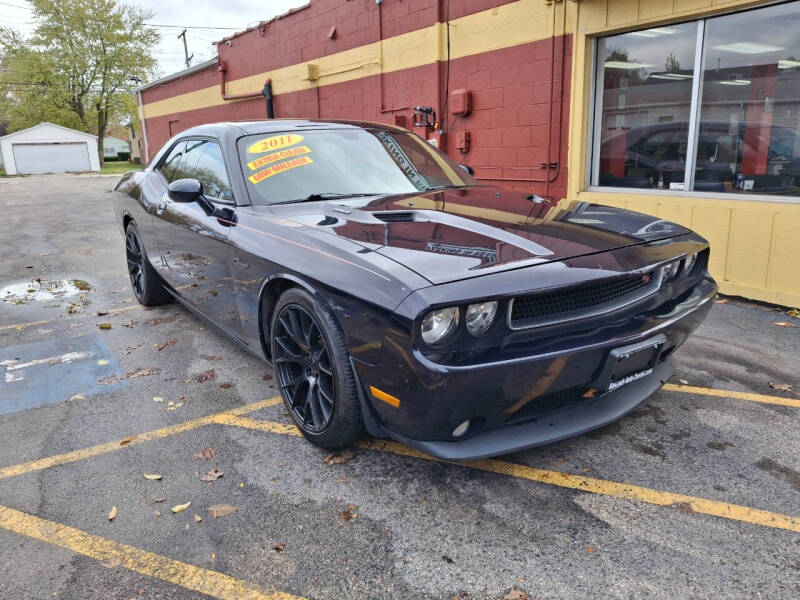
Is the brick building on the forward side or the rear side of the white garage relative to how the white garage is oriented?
on the forward side

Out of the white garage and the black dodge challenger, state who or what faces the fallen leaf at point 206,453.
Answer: the white garage

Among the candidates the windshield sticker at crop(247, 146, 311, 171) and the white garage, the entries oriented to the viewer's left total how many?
0

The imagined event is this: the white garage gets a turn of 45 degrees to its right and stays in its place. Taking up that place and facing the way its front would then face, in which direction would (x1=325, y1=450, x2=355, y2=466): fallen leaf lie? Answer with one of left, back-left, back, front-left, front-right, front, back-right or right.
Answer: front-left

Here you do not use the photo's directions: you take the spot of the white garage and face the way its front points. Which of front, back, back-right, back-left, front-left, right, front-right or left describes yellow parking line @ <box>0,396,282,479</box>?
front

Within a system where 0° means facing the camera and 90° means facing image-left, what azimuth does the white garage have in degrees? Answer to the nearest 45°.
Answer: approximately 0°

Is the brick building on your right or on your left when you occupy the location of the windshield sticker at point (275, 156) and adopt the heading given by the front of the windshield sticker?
on your left

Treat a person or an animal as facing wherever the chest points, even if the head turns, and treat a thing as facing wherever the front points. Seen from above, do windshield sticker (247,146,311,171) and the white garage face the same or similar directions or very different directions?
same or similar directions

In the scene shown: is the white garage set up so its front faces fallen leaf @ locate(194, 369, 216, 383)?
yes

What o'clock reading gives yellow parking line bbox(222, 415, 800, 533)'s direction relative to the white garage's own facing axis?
The yellow parking line is roughly at 12 o'clock from the white garage.

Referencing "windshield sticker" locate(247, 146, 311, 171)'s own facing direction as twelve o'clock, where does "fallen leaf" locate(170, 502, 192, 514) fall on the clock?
The fallen leaf is roughly at 2 o'clock from the windshield sticker.

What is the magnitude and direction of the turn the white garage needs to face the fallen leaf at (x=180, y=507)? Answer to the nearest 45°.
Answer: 0° — it already faces it

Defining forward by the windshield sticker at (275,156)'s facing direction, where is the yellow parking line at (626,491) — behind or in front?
in front

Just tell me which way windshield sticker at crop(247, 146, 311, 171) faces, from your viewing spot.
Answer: facing the viewer and to the right of the viewer

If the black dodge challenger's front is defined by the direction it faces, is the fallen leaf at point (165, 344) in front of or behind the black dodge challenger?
behind
